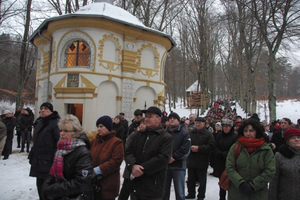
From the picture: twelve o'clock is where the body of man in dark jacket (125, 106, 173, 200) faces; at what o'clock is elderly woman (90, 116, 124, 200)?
The elderly woman is roughly at 2 o'clock from the man in dark jacket.

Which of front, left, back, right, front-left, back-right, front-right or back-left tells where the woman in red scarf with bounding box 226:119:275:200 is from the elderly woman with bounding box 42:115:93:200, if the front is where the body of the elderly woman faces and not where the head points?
back-left

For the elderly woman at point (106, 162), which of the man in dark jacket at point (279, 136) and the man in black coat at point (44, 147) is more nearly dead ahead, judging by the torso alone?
the man in black coat

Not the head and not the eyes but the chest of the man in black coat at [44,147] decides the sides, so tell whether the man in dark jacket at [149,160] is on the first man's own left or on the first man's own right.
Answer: on the first man's own left

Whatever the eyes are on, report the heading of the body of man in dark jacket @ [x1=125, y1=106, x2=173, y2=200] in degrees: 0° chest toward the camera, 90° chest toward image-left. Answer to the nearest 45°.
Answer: approximately 45°

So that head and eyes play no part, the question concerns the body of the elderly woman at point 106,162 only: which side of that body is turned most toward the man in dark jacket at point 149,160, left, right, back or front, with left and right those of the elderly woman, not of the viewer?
left

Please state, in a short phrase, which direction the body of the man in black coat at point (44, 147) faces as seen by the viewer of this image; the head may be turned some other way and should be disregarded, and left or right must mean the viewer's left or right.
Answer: facing the viewer and to the left of the viewer

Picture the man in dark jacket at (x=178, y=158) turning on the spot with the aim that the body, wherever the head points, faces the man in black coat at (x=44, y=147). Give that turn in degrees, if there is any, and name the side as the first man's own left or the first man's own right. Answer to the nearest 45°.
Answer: approximately 45° to the first man's own right

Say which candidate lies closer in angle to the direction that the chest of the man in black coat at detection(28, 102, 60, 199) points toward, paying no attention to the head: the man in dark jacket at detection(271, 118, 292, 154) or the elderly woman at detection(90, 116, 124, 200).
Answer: the elderly woman

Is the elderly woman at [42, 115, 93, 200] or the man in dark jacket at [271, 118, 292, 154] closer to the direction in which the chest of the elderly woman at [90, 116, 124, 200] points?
the elderly woman
